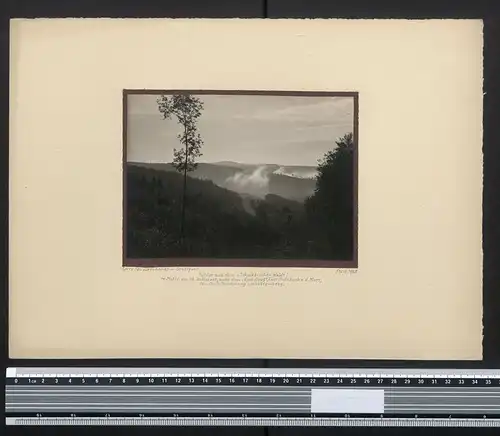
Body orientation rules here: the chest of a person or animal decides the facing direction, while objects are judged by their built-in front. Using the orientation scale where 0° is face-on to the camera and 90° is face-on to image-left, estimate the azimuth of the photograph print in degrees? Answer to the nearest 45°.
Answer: approximately 0°
